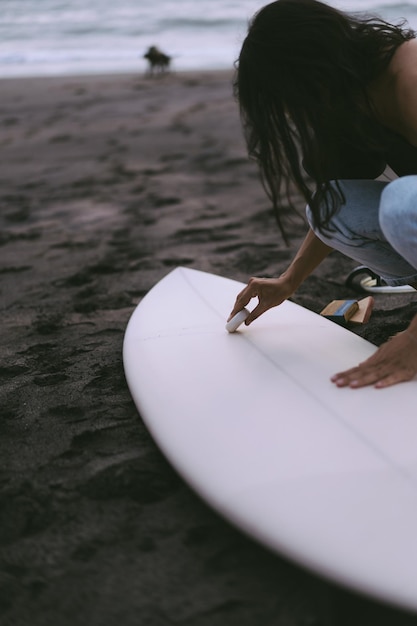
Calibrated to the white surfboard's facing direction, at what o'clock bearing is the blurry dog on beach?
The blurry dog on beach is roughly at 1 o'clock from the white surfboard.

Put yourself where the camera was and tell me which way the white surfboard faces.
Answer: facing away from the viewer and to the left of the viewer
